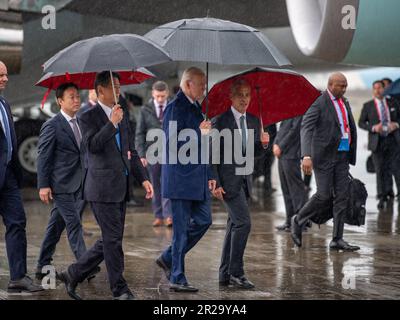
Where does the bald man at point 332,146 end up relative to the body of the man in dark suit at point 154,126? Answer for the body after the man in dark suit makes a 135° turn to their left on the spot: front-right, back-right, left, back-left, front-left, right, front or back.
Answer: right

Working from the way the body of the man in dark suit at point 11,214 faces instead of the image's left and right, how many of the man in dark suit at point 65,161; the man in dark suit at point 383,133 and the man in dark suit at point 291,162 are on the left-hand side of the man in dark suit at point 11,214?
3

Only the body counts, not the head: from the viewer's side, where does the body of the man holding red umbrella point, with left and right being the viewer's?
facing the viewer and to the right of the viewer

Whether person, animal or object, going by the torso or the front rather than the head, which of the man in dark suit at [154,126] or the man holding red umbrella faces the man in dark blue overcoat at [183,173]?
the man in dark suit at [154,126]

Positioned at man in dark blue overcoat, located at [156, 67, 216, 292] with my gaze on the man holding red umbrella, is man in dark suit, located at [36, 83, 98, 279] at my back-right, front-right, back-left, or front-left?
back-left

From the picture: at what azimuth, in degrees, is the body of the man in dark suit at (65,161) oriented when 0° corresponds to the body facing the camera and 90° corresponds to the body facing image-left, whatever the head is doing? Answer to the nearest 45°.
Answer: approximately 315°

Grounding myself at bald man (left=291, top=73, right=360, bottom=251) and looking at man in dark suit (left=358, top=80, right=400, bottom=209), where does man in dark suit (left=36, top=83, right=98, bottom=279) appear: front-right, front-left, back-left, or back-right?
back-left

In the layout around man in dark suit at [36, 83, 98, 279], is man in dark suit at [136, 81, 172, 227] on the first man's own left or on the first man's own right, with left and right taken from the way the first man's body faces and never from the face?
on the first man's own left

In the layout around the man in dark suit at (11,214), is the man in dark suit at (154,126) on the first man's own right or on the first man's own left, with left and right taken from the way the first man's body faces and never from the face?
on the first man's own left
